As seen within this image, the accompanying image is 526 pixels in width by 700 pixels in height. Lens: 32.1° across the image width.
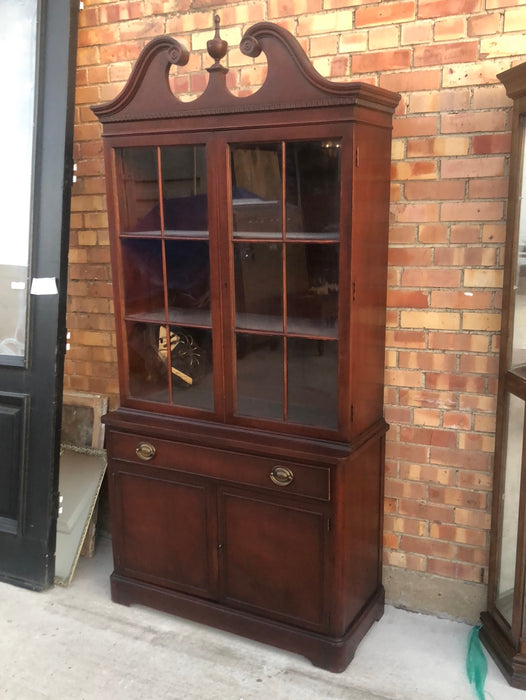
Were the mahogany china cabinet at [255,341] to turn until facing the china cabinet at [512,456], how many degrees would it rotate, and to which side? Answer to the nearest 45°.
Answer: approximately 135° to its left

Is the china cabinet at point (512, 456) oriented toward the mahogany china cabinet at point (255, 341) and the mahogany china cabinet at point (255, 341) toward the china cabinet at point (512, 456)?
no

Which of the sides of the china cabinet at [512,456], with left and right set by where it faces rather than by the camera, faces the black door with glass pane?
right

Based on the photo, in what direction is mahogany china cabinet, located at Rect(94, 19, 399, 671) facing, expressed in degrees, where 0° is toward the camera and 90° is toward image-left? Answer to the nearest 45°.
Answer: approximately 45°

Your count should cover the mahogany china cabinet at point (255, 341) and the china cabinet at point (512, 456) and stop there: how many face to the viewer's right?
0

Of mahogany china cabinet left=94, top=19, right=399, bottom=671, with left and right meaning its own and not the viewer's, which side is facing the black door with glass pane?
right

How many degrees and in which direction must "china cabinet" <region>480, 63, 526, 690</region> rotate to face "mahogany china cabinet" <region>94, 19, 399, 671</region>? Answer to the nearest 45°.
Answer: approximately 90° to its right

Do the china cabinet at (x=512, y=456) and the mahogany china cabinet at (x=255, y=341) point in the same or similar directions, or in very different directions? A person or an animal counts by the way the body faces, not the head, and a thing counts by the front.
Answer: same or similar directions

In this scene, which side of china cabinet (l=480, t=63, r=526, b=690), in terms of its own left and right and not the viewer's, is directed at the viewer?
front
